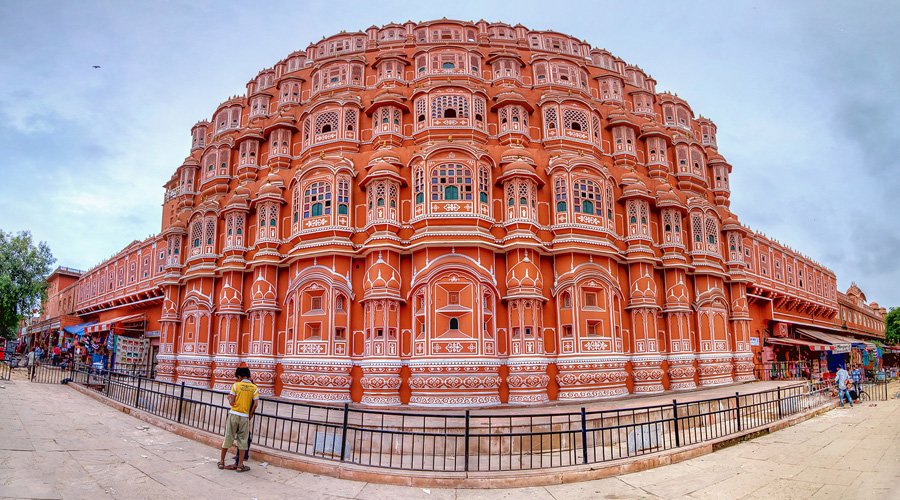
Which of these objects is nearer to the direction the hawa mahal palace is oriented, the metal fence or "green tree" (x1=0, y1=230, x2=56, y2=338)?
the metal fence

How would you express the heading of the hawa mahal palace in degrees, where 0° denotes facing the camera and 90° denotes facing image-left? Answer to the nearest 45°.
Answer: approximately 0°

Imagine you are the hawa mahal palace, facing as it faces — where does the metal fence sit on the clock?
The metal fence is roughly at 12 o'clock from the hawa mahal palace.

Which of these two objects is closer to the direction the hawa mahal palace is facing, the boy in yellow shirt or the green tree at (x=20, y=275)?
the boy in yellow shirt

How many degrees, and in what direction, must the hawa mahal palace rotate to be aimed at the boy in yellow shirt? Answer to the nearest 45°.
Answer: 0° — it already faces them

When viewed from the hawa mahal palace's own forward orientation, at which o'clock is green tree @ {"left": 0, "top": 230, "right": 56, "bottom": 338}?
The green tree is roughly at 4 o'clock from the hawa mahal palace.
